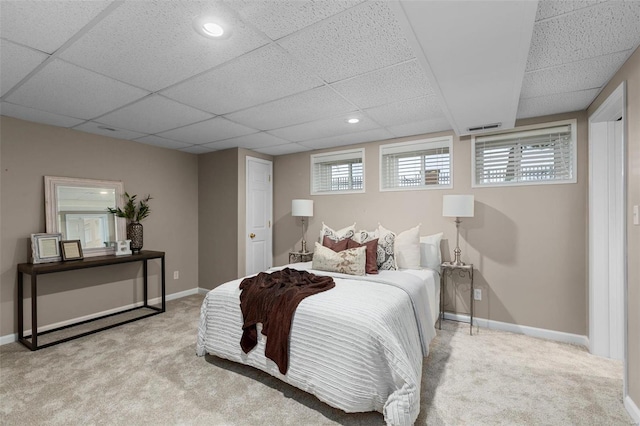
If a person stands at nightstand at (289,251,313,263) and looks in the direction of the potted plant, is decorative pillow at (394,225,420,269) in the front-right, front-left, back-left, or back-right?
back-left

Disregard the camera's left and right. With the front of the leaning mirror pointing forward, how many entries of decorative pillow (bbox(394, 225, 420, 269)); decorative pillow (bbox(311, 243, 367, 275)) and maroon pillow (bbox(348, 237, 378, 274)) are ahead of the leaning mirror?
3

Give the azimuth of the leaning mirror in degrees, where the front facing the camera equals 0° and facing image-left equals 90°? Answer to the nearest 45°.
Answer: approximately 315°

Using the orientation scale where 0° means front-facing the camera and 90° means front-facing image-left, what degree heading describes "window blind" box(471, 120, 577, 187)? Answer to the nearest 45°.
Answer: approximately 45°

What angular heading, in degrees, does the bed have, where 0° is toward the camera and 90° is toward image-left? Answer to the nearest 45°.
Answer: approximately 45°

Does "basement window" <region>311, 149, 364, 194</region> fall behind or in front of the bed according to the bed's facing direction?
behind

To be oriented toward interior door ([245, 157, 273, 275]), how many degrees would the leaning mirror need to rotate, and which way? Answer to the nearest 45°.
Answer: approximately 45° to its left

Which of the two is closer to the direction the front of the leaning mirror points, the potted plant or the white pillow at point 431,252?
the white pillow

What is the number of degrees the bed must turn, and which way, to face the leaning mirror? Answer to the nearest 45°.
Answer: approximately 90° to its right
